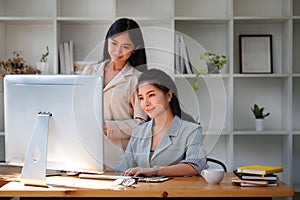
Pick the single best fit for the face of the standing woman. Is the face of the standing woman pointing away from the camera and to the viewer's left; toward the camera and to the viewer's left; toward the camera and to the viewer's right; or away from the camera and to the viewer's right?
toward the camera and to the viewer's left

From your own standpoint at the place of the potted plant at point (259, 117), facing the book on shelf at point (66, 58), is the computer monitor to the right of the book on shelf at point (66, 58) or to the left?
left

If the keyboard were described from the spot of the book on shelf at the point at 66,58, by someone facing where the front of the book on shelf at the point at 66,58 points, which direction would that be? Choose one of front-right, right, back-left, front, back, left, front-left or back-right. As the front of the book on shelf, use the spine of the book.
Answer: front

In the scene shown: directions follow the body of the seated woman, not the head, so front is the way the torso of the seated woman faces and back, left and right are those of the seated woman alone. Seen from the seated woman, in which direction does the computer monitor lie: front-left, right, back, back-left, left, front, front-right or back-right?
front

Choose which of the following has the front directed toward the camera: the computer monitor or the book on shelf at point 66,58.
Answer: the book on shelf

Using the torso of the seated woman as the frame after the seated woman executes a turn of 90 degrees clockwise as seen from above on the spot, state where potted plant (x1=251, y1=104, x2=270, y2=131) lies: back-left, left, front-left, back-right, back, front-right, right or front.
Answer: right

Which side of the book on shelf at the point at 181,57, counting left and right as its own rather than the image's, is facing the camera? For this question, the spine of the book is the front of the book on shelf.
front

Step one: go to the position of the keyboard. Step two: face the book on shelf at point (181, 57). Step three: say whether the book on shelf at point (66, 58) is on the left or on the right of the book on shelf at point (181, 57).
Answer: left

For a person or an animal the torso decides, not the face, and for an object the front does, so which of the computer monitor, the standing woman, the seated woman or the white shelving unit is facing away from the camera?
the computer monitor

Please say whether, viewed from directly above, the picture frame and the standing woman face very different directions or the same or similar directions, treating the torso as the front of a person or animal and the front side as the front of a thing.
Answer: same or similar directions

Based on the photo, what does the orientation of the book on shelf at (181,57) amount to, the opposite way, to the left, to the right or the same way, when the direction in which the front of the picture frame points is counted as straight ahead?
the same way

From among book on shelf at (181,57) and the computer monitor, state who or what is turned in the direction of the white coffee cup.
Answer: the book on shelf

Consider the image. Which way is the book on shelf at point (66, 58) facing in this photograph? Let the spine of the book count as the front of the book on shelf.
toward the camera

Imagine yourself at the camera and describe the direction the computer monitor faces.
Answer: facing away from the viewer
